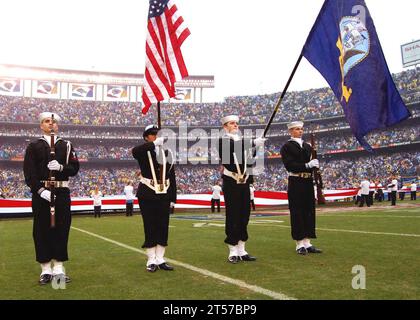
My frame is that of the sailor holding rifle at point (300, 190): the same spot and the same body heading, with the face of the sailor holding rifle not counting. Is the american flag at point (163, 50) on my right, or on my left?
on my right

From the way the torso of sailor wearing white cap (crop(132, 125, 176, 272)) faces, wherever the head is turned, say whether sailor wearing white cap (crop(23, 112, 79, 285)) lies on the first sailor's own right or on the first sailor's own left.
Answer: on the first sailor's own right

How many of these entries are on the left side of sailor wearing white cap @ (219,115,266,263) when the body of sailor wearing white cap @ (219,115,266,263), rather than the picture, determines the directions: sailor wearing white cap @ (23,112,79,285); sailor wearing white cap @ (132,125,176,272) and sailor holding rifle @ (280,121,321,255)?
1

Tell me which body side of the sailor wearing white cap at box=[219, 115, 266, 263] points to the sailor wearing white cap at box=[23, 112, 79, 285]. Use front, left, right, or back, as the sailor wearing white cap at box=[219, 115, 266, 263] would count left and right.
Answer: right

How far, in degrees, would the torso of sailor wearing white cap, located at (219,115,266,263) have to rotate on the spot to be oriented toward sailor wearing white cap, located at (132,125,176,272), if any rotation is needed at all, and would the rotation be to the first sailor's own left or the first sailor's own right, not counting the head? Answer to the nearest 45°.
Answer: approximately 90° to the first sailor's own right

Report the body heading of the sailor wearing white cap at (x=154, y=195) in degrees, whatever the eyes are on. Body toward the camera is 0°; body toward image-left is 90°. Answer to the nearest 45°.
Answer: approximately 315°

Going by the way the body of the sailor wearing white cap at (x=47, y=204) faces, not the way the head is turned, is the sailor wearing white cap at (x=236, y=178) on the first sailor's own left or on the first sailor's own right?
on the first sailor's own left

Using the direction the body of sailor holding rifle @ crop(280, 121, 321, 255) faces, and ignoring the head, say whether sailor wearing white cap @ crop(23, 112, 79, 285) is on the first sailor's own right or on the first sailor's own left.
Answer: on the first sailor's own right
